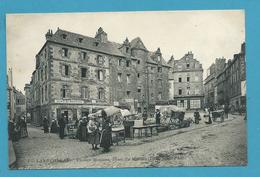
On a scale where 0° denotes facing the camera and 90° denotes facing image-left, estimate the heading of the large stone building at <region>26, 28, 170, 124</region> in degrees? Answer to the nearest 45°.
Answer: approximately 315°

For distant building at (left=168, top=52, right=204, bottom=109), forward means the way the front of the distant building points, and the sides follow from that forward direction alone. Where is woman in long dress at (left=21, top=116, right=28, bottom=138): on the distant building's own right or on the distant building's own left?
on the distant building's own right

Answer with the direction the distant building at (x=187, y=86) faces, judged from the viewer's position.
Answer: facing the viewer

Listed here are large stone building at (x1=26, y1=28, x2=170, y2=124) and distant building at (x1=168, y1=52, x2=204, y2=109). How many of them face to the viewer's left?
0
